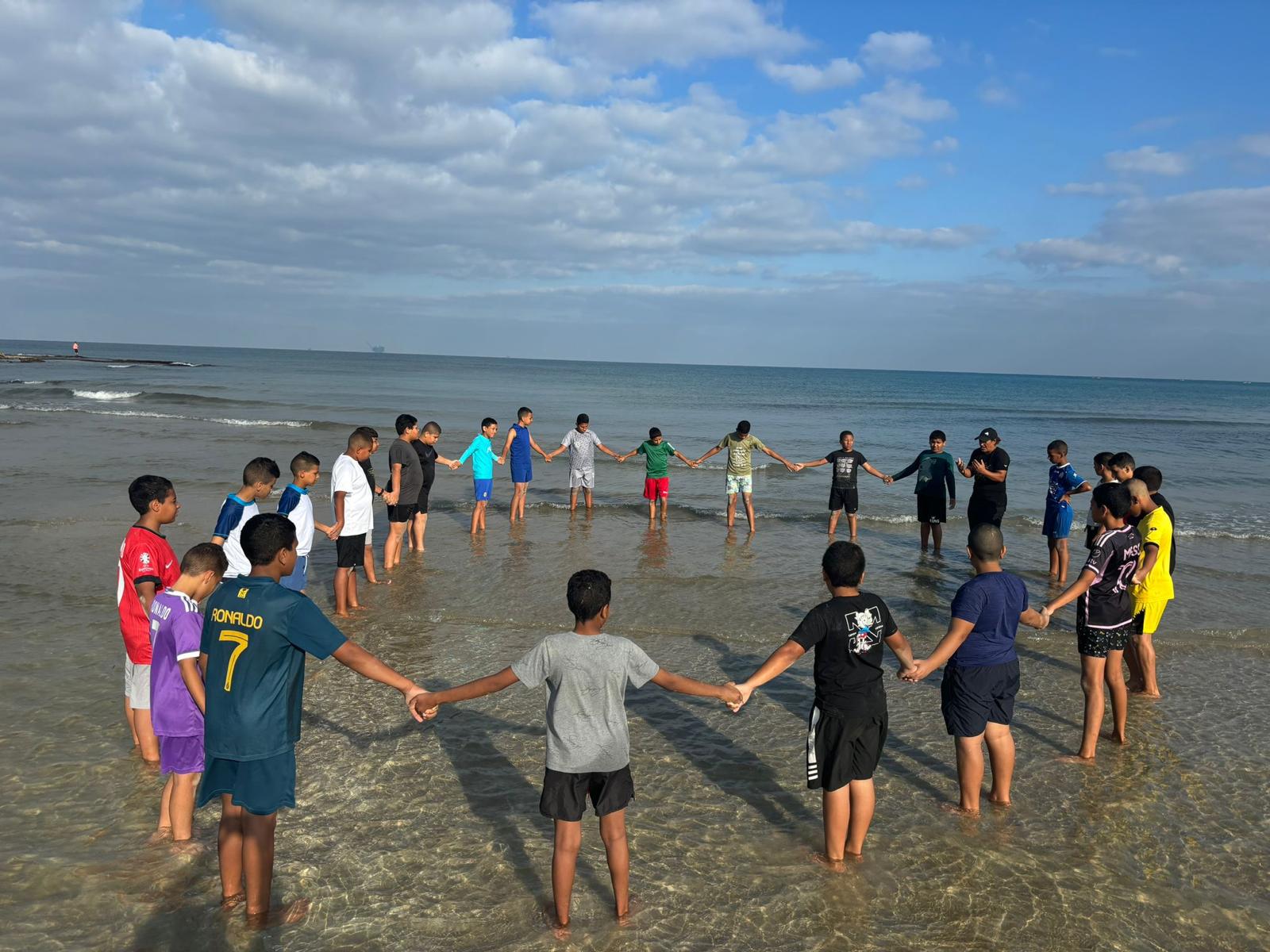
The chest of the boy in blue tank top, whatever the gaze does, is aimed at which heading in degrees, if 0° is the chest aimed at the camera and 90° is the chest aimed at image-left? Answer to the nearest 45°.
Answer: approximately 315°

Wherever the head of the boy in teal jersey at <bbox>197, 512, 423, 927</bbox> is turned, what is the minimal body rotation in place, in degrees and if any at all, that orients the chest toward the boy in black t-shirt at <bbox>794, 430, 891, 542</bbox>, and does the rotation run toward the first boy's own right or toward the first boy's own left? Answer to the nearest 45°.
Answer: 0° — they already face them

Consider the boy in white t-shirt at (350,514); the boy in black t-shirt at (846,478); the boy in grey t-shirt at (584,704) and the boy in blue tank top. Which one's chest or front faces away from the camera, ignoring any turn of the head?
the boy in grey t-shirt

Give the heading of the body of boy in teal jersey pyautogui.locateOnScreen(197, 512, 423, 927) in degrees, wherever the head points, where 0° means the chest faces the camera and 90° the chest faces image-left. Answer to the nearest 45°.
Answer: approximately 225°

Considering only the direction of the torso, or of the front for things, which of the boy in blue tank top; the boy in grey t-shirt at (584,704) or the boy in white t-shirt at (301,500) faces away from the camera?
the boy in grey t-shirt

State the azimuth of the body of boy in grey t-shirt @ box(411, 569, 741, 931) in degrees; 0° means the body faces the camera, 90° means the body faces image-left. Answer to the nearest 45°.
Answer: approximately 180°

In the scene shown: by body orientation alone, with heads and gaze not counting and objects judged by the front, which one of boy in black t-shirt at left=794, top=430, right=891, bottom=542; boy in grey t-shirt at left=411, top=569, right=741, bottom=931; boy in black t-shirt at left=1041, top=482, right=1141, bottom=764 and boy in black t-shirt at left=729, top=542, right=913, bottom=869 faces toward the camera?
boy in black t-shirt at left=794, top=430, right=891, bottom=542

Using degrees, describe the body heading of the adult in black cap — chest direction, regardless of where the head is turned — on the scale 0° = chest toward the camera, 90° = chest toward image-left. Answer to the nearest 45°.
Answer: approximately 45°

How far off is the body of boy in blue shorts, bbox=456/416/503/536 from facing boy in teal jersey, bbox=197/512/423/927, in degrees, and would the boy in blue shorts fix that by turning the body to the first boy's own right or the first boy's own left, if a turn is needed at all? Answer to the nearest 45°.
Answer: approximately 45° to the first boy's own right

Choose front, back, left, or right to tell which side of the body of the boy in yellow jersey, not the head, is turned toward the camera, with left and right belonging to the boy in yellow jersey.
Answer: left

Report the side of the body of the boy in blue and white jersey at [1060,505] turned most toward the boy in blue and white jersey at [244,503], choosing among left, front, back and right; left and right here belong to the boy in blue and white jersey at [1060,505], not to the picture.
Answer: front

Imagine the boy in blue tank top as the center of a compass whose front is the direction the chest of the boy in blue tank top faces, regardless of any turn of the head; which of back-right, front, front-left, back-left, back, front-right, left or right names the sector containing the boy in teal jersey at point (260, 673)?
front-right

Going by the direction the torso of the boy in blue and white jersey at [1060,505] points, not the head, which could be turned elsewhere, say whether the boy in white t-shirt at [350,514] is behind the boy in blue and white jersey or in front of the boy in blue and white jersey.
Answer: in front

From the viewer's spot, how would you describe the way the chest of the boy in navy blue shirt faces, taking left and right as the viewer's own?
facing away from the viewer and to the left of the viewer

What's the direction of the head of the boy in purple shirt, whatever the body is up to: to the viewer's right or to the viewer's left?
to the viewer's right

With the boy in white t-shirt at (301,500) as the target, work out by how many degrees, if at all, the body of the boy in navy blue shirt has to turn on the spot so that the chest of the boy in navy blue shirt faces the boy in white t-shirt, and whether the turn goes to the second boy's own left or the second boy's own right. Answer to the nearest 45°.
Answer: approximately 45° to the second boy's own left
